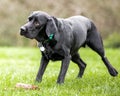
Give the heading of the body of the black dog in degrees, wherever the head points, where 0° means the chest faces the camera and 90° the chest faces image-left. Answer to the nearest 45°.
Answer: approximately 45°
